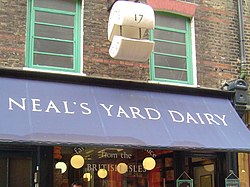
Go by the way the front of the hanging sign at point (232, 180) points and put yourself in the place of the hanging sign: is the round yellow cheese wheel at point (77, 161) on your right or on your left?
on your right

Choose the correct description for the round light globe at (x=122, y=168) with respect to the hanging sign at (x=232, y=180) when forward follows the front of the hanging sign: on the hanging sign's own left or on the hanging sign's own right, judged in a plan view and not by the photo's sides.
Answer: on the hanging sign's own right

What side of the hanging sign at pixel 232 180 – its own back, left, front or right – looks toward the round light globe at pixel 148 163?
right

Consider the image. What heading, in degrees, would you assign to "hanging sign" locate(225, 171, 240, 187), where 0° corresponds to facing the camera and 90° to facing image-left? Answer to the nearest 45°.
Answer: approximately 0°
